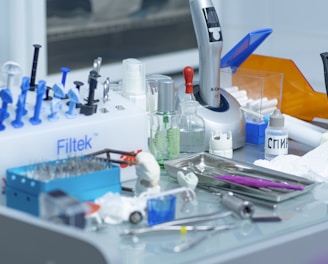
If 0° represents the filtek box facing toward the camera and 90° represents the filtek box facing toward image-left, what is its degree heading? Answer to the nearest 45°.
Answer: approximately 315°

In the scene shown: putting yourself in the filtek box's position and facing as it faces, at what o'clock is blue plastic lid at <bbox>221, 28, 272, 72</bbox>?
The blue plastic lid is roughly at 9 o'clock from the filtek box.

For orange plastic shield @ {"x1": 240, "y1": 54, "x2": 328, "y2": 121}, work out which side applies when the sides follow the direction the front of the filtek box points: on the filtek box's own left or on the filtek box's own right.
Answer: on the filtek box's own left
